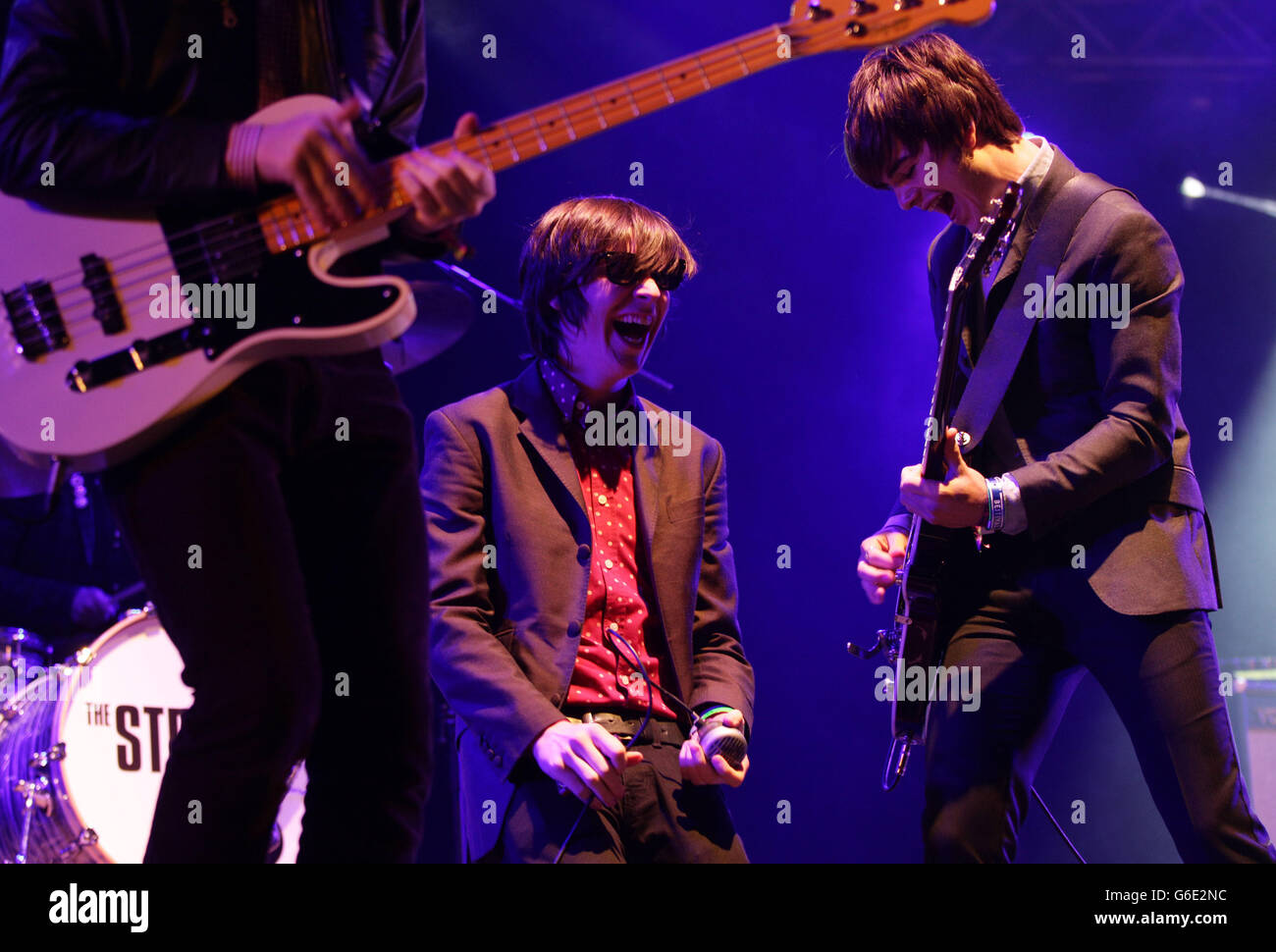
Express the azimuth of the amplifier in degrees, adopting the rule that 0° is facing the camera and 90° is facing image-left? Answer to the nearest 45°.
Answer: approximately 0°

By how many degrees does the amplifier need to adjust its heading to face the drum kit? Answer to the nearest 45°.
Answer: approximately 45° to its right

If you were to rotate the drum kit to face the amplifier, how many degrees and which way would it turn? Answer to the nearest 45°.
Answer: approximately 45° to its left
